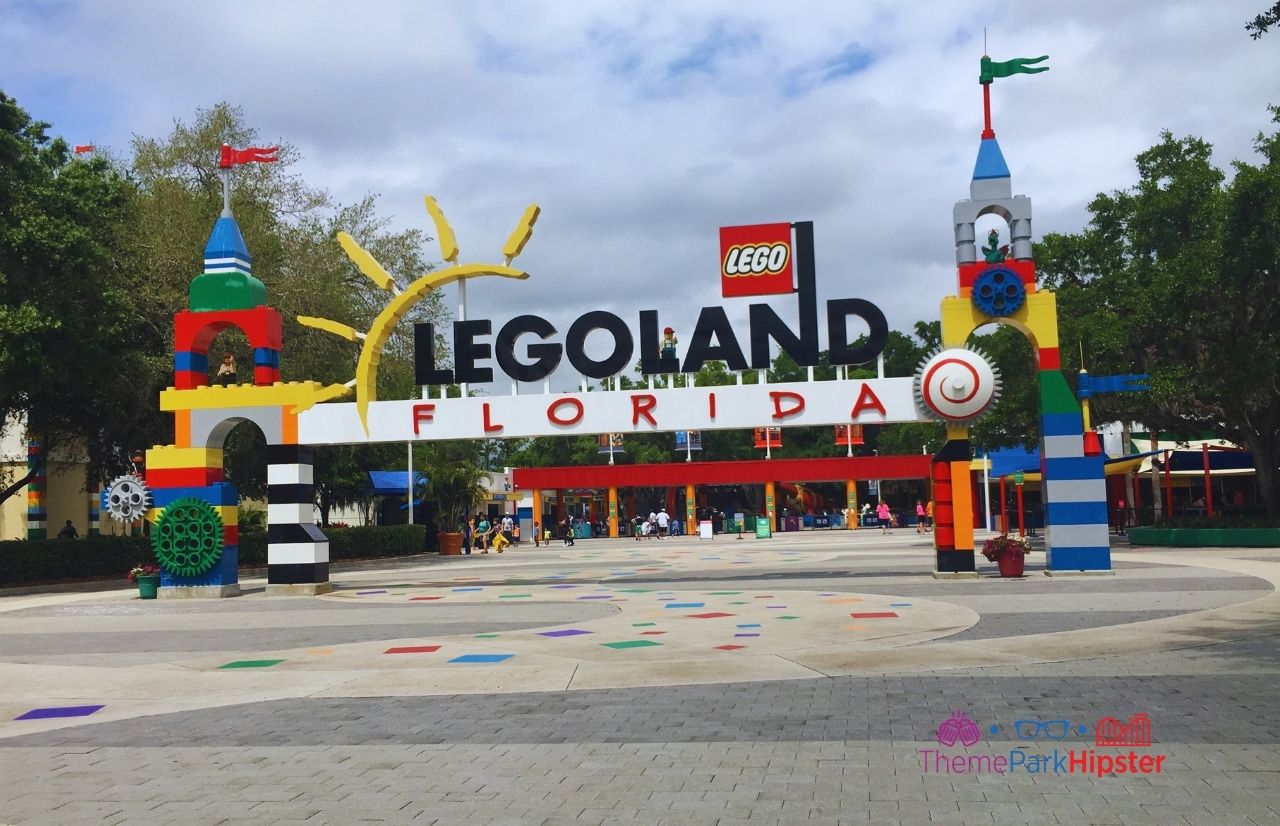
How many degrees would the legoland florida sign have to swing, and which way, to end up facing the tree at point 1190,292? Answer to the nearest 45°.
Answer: approximately 135° to its left

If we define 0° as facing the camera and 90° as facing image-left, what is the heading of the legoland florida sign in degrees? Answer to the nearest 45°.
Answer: approximately 0°

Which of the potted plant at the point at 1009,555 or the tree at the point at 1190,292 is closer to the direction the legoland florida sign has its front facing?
the potted plant

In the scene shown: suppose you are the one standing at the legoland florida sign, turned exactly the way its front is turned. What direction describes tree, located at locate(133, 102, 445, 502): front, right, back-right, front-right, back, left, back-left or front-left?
back-right

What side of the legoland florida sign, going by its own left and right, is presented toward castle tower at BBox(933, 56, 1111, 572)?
left

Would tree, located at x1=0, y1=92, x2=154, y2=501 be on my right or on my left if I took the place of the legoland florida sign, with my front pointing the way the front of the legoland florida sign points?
on my right

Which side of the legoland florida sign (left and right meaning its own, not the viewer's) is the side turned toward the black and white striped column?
right

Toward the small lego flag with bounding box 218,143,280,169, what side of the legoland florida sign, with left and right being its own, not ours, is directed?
right

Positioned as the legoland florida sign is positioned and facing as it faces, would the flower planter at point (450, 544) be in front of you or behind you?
behind
